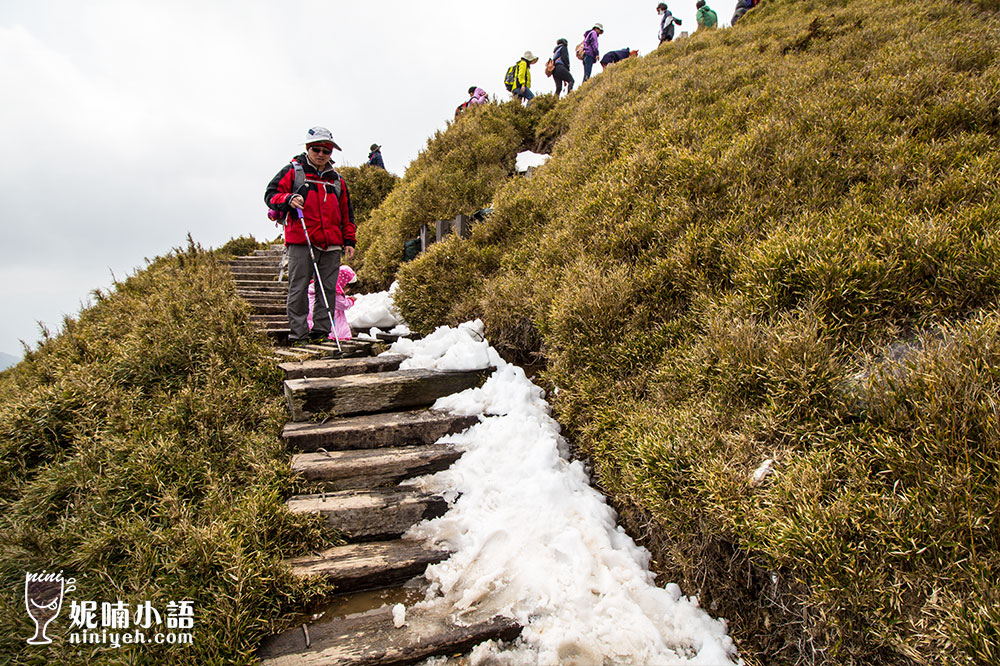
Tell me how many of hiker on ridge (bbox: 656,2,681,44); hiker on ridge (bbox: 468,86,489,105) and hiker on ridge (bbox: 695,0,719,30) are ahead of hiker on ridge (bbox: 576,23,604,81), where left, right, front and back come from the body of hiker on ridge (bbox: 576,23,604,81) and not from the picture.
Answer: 2

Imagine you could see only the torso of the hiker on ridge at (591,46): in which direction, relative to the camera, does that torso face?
to the viewer's right

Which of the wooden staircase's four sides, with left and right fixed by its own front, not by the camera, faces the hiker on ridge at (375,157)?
back

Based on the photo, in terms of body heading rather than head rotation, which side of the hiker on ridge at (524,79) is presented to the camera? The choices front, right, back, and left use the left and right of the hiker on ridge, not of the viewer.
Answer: right

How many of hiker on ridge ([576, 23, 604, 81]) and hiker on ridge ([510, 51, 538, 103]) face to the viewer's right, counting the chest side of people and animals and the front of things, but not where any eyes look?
2

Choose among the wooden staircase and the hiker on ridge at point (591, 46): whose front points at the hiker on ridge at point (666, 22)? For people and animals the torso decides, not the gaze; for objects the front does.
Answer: the hiker on ridge at point (591, 46)

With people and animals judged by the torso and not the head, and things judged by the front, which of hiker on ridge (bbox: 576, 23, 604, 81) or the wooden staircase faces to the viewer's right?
the hiker on ridge

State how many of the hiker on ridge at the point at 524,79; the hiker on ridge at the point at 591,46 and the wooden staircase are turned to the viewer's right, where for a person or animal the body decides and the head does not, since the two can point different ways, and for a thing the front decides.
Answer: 2

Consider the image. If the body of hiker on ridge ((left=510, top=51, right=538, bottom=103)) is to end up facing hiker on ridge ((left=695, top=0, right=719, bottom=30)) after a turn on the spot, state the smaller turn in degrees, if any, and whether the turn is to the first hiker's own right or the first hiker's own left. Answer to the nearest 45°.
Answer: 0° — they already face them

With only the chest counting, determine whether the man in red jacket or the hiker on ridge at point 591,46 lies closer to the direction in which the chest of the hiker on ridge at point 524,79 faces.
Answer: the hiker on ridge

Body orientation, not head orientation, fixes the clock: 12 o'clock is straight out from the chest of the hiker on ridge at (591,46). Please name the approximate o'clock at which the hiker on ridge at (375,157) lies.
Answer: the hiker on ridge at (375,157) is roughly at 6 o'clock from the hiker on ridge at (591,46).

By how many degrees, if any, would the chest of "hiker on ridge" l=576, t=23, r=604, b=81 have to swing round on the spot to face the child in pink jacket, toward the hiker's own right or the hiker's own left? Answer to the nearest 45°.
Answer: approximately 135° to the hiker's own right
